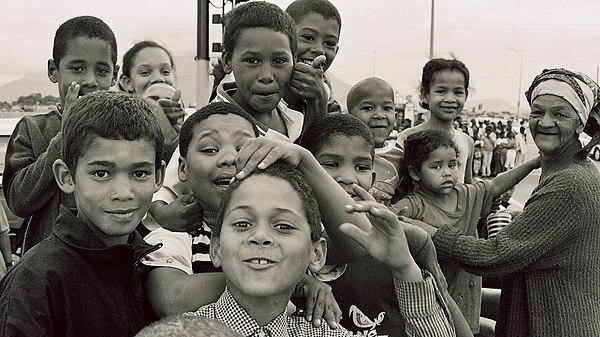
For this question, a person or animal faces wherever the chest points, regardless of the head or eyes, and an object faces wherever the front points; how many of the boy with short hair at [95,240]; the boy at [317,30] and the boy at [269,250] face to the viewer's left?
0

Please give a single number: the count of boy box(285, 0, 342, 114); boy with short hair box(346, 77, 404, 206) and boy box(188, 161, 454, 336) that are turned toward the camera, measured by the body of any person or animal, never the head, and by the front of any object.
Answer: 3

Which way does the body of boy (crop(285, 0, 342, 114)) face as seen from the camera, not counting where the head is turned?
toward the camera

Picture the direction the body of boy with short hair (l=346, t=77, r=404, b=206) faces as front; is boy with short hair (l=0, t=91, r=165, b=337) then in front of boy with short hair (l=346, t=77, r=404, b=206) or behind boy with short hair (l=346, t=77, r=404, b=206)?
in front

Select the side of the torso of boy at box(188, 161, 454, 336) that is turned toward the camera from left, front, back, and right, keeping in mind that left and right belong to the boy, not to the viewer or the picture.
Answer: front

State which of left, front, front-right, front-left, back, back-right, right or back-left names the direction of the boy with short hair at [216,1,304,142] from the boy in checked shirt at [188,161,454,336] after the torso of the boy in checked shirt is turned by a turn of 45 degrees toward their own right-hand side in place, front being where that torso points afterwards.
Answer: back-right

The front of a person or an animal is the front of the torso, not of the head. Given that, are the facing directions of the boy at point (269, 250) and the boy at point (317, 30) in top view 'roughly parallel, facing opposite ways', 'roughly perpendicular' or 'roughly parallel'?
roughly parallel

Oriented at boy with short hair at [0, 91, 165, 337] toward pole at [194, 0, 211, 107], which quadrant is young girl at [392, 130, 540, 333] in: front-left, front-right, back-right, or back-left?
front-right

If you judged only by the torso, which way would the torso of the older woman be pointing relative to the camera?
to the viewer's left

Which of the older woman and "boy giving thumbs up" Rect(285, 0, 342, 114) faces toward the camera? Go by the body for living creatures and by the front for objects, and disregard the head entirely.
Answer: the boy giving thumbs up

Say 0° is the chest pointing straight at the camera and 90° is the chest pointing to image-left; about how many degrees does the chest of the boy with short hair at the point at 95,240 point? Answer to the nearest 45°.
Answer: approximately 315°

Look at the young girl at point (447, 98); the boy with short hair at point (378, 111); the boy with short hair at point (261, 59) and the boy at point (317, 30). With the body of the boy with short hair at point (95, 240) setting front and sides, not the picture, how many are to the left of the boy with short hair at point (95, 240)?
4

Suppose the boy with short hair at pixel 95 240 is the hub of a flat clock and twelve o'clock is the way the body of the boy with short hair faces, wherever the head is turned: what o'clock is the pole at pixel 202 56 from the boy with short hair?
The pole is roughly at 8 o'clock from the boy with short hair.
